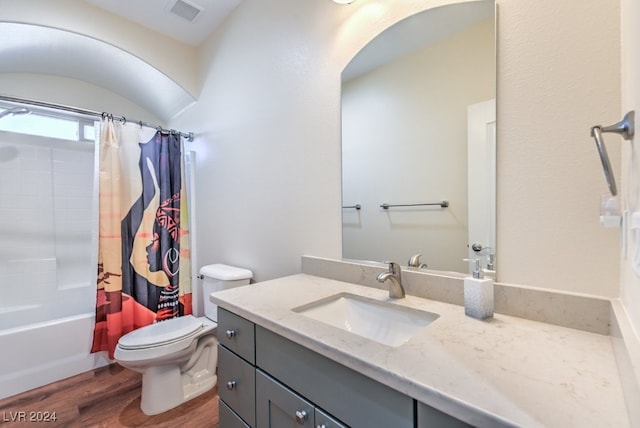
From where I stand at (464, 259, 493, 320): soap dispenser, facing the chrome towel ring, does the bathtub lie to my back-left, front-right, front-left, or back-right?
back-right

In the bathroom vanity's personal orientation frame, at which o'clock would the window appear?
The window is roughly at 2 o'clock from the bathroom vanity.

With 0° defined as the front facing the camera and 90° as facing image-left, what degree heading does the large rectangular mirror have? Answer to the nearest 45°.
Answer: approximately 45°

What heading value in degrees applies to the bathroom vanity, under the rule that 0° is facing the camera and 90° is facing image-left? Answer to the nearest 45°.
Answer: approximately 45°

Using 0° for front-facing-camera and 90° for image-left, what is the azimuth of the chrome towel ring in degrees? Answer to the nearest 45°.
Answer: approximately 90°

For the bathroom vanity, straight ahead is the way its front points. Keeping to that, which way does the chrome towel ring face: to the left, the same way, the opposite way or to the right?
to the right

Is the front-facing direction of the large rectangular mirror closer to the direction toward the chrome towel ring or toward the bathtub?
the bathtub
